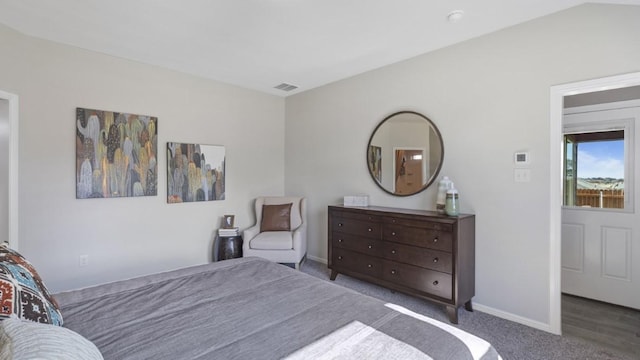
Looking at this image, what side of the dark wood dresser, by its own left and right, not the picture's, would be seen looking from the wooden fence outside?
back

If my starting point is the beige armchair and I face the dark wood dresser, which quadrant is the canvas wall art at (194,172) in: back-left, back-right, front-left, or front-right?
back-right

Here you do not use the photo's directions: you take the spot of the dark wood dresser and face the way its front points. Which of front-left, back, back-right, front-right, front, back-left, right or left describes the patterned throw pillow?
front

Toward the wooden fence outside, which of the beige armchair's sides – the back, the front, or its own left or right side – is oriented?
left

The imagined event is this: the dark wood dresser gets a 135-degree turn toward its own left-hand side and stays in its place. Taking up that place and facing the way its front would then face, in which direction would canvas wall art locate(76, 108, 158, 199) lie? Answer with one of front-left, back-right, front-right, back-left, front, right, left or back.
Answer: back

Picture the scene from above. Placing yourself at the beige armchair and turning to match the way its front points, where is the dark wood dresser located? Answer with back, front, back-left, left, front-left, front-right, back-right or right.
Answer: left

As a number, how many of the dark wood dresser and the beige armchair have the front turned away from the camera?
0

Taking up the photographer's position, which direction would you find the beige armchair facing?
facing the viewer and to the left of the viewer

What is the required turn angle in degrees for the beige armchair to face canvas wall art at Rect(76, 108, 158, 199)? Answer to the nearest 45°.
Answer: approximately 45° to its right

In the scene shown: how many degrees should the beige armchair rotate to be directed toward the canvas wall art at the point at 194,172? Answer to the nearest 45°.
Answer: approximately 45° to its right

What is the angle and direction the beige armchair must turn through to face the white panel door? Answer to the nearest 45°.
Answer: approximately 90° to its left
